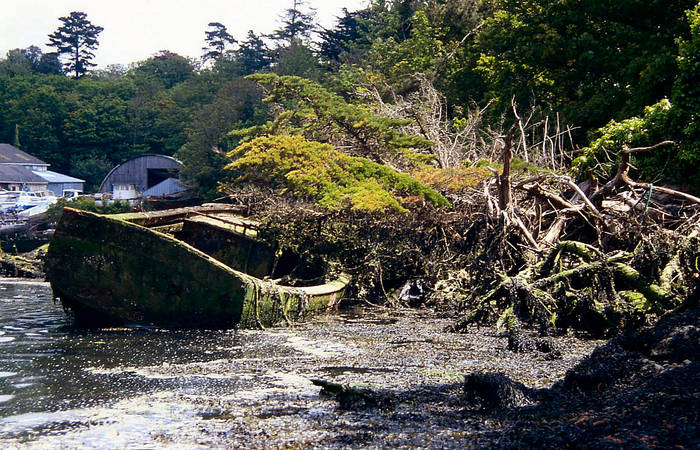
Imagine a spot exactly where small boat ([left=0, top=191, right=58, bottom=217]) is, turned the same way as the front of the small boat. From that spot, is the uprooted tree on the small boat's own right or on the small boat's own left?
on the small boat's own right

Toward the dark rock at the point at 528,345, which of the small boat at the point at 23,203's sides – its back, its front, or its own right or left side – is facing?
right

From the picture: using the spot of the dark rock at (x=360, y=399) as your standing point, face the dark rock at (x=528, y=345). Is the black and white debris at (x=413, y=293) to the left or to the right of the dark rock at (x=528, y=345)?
left

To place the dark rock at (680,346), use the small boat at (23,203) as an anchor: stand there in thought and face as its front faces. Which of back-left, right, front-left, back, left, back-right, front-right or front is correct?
right

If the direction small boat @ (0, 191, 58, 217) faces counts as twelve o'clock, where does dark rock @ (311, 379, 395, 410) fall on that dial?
The dark rock is roughly at 3 o'clock from the small boat.

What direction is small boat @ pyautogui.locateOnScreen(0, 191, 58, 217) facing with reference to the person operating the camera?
facing to the right of the viewer

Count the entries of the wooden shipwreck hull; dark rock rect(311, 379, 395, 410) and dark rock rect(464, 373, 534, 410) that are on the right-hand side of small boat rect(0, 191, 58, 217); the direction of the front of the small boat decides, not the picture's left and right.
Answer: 3

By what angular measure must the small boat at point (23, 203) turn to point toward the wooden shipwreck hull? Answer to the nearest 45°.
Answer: approximately 90° to its right

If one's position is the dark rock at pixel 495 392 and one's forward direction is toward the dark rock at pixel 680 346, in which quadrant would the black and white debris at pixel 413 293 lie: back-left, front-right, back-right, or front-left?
front-left
